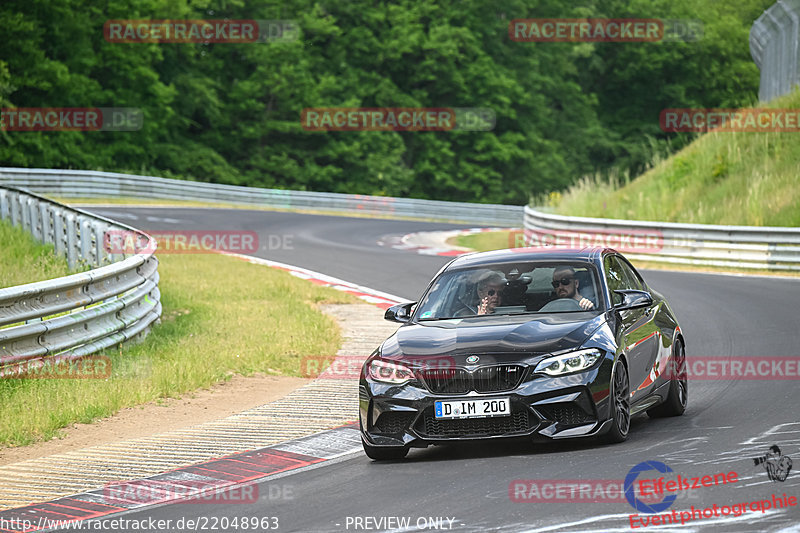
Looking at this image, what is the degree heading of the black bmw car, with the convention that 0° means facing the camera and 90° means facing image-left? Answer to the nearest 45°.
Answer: approximately 45°

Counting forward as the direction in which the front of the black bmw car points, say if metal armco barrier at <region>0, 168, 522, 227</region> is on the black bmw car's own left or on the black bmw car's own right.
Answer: on the black bmw car's own right

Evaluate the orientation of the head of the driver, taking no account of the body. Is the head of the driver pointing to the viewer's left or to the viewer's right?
to the viewer's left

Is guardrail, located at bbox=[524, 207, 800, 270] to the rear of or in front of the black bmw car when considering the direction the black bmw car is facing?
to the rear

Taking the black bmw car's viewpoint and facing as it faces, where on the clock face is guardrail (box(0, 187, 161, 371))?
The guardrail is roughly at 3 o'clock from the black bmw car.

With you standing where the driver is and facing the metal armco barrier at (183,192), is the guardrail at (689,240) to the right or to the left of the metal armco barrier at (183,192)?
right
